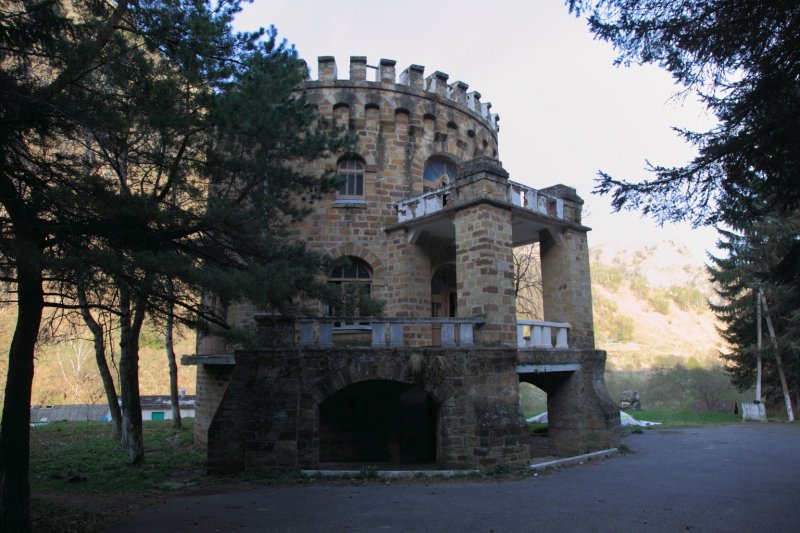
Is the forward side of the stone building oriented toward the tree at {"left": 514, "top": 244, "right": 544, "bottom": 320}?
no

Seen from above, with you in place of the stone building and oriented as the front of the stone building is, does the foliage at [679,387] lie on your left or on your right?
on your left

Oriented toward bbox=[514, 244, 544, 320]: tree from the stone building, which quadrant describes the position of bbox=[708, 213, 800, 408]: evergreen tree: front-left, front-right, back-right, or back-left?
front-right

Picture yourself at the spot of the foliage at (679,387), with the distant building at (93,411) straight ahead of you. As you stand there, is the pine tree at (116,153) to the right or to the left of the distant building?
left

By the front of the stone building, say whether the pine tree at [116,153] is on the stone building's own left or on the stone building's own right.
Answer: on the stone building's own right

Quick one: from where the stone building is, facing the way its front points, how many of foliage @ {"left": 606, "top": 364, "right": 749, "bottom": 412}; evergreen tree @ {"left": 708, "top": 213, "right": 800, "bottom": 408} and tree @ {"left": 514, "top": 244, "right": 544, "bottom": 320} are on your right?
0

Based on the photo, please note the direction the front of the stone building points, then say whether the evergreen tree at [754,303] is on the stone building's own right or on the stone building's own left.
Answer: on the stone building's own left

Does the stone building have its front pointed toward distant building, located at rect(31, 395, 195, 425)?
no
